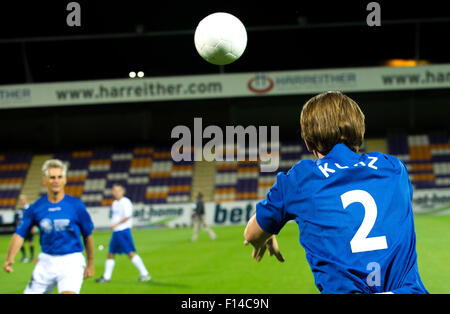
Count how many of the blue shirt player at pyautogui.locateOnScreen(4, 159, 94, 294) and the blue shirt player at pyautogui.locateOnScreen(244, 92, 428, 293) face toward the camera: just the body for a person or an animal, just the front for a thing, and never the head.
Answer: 1

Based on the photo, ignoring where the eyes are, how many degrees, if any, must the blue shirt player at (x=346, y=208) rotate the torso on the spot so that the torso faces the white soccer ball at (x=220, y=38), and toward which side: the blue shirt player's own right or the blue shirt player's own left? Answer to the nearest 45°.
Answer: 0° — they already face it

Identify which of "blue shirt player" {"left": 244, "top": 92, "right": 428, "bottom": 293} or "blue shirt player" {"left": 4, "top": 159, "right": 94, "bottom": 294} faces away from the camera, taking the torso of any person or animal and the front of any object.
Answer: "blue shirt player" {"left": 244, "top": 92, "right": 428, "bottom": 293}

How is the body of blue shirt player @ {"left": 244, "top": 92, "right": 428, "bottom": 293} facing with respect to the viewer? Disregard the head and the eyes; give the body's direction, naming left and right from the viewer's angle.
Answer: facing away from the viewer
